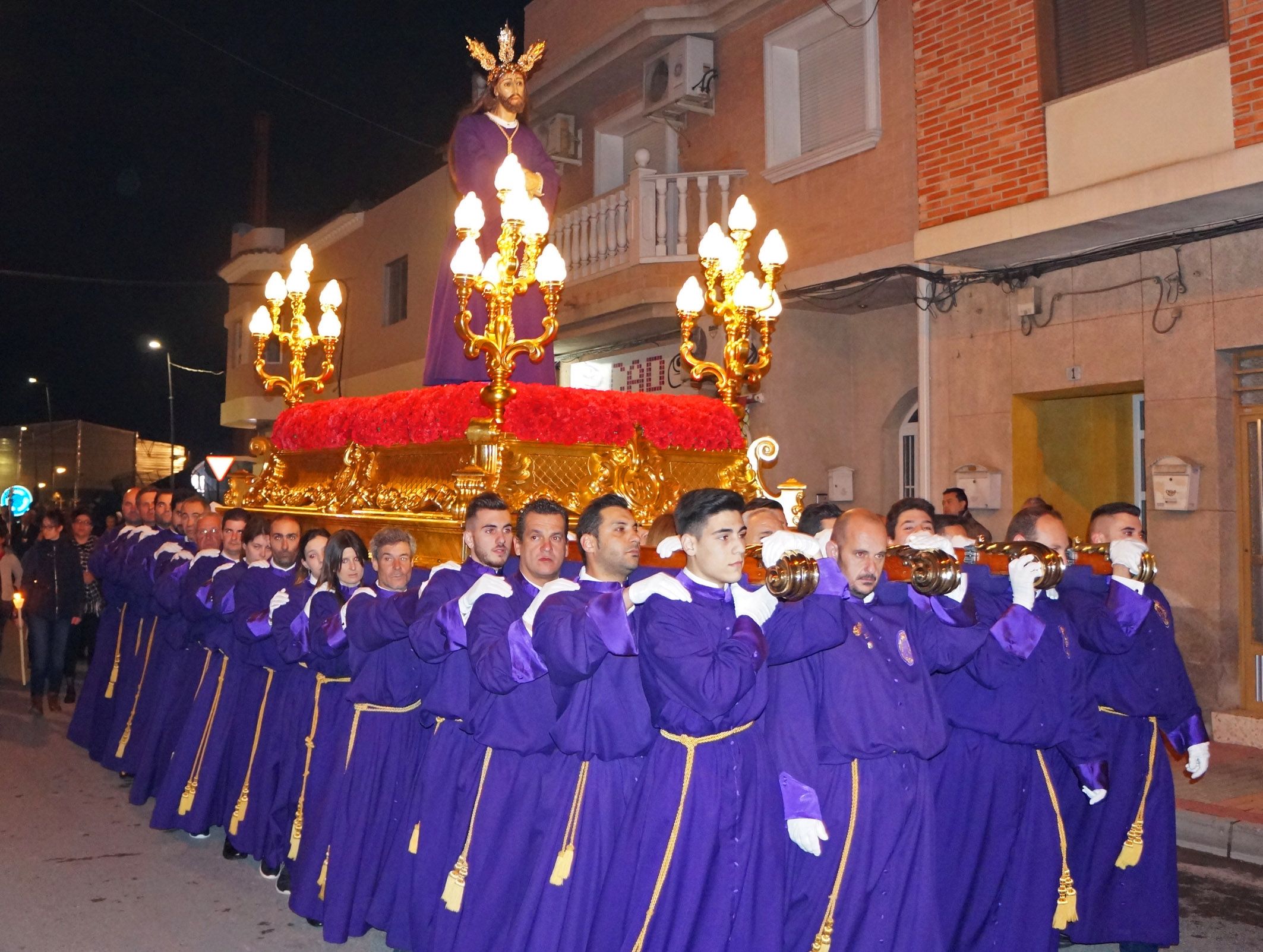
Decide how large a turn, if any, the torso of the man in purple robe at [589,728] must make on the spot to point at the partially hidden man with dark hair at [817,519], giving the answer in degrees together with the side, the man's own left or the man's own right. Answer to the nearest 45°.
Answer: approximately 90° to the man's own left

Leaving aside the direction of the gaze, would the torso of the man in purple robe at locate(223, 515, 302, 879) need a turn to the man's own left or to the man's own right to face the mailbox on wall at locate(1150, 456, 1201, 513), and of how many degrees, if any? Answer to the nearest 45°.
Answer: approximately 45° to the man's own left

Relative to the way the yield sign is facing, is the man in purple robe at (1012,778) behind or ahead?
ahead

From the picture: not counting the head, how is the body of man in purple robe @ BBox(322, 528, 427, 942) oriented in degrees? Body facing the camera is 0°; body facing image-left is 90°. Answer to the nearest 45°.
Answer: approximately 315°

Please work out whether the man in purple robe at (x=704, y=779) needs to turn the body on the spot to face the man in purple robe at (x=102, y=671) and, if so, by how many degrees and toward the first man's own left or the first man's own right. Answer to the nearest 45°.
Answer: approximately 180°

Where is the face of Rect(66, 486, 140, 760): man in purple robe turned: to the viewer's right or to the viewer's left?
to the viewer's right

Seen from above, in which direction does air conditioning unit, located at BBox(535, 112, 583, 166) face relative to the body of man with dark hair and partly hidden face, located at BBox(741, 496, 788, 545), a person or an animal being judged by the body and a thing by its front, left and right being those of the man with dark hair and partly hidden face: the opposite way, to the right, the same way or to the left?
to the right

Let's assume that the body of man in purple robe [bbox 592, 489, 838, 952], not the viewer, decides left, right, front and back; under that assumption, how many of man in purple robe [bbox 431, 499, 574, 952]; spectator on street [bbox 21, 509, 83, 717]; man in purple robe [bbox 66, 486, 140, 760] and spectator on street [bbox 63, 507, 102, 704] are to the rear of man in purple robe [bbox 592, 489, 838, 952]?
4

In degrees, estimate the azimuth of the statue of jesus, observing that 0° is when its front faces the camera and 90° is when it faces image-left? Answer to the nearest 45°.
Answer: approximately 315°

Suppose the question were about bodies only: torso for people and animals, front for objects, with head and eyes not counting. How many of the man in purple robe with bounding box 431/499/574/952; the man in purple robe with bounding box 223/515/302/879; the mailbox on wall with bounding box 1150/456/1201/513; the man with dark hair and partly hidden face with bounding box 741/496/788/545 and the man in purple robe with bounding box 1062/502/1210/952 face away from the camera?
0

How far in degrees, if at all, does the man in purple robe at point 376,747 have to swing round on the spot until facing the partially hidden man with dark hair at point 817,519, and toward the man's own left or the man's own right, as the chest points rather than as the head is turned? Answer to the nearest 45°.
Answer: approximately 45° to the man's own left

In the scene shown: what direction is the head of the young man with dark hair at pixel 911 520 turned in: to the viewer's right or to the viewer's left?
to the viewer's right

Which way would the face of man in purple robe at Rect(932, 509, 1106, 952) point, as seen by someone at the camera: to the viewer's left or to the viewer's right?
to the viewer's right

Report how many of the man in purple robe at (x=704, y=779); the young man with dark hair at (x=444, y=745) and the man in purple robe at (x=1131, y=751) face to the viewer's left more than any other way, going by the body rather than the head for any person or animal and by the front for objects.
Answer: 0

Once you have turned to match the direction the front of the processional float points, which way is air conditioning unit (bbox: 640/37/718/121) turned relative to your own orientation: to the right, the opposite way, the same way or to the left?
to the right

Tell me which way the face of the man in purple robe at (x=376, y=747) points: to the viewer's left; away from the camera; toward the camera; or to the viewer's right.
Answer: toward the camera

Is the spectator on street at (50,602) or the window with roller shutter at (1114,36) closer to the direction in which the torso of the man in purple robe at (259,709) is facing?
the window with roller shutter
